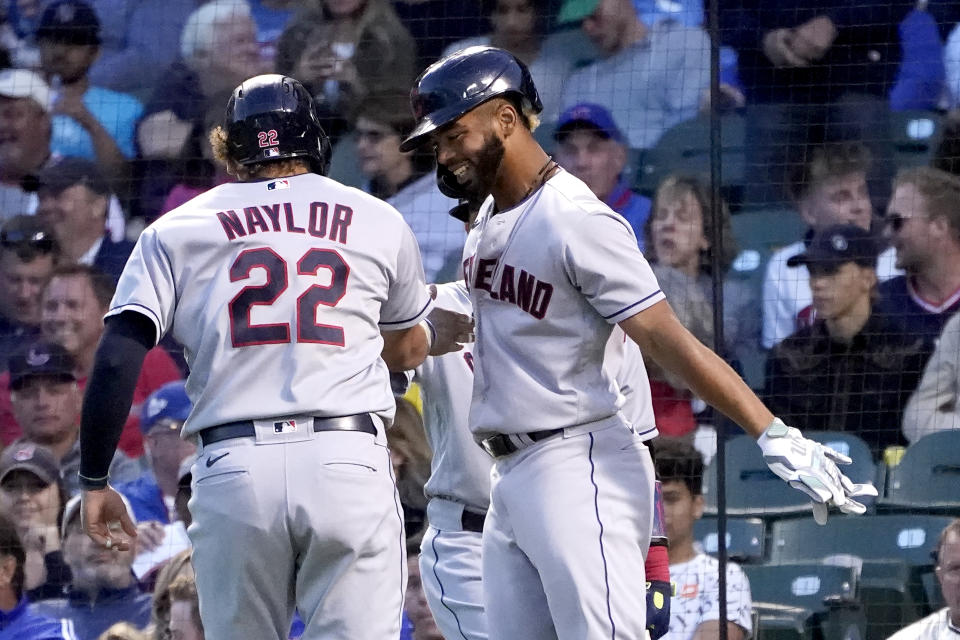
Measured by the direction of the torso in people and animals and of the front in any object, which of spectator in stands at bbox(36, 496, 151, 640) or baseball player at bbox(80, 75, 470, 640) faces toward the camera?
the spectator in stands

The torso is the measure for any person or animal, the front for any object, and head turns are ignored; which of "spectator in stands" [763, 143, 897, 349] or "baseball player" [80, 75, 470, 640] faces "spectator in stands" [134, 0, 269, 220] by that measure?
the baseball player

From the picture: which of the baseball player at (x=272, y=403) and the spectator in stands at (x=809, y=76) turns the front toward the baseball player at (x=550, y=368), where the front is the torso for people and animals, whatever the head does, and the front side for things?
the spectator in stands

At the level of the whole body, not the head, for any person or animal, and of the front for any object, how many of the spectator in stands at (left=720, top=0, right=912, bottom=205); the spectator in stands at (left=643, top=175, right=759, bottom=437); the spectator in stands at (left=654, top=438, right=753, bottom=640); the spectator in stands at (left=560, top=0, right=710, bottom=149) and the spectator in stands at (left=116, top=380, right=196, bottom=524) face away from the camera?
0

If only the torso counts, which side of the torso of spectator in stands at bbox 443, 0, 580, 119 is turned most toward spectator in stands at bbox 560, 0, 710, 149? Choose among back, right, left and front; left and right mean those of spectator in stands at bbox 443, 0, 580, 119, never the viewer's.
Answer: left

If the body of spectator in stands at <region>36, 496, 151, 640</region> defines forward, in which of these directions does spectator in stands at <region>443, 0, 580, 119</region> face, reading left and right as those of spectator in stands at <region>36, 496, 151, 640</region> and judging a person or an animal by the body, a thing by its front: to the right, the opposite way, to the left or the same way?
the same way

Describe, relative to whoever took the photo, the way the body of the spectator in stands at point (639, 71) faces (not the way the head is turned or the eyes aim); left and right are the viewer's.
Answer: facing the viewer and to the left of the viewer

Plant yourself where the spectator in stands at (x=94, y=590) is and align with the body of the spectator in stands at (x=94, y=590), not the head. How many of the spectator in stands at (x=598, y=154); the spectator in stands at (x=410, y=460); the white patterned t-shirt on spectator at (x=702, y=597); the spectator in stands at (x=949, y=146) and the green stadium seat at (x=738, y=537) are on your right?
0

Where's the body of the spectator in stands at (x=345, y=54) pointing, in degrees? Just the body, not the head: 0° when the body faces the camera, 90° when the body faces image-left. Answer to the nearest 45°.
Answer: approximately 0°

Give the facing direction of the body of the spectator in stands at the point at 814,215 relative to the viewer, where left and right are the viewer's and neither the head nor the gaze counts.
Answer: facing the viewer and to the right of the viewer

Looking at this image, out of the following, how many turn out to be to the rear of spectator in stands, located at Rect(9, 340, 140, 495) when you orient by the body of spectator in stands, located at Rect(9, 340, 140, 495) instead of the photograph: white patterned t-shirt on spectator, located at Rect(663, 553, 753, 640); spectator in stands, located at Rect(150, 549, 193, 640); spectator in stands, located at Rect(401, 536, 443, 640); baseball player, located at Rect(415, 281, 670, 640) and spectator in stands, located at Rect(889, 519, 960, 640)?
0

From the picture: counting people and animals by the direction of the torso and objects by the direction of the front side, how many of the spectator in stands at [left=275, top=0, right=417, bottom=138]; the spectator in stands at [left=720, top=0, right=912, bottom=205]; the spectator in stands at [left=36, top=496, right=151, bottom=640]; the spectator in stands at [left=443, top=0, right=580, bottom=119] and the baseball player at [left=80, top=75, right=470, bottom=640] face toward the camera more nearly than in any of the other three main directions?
4

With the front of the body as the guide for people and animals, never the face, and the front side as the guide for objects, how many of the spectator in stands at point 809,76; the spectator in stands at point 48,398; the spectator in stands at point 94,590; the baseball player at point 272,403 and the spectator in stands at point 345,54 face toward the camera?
4

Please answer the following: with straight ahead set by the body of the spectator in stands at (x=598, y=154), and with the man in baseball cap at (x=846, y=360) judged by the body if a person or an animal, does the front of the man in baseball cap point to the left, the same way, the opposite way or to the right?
the same way

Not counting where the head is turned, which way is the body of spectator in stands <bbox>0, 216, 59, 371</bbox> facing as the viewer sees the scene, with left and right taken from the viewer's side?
facing the viewer

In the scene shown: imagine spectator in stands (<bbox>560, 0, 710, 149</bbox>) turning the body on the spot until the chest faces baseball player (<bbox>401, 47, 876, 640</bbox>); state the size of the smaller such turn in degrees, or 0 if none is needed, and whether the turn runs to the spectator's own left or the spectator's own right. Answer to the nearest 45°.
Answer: approximately 45° to the spectator's own left

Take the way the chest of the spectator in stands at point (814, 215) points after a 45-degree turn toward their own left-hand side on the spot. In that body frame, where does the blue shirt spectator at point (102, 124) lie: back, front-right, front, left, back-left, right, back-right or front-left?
back

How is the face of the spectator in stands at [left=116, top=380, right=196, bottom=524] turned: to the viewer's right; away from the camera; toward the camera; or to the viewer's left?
toward the camera

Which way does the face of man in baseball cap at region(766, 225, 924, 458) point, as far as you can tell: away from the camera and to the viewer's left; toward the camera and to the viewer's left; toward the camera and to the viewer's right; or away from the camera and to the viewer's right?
toward the camera and to the viewer's left
